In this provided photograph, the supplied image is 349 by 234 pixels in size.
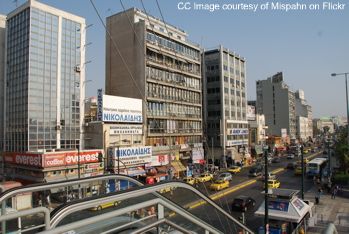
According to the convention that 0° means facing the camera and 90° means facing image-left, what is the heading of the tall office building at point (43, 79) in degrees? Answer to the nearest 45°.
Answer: approximately 315°

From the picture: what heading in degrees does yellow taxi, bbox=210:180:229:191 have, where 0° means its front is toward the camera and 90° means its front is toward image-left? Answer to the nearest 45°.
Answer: approximately 45°
